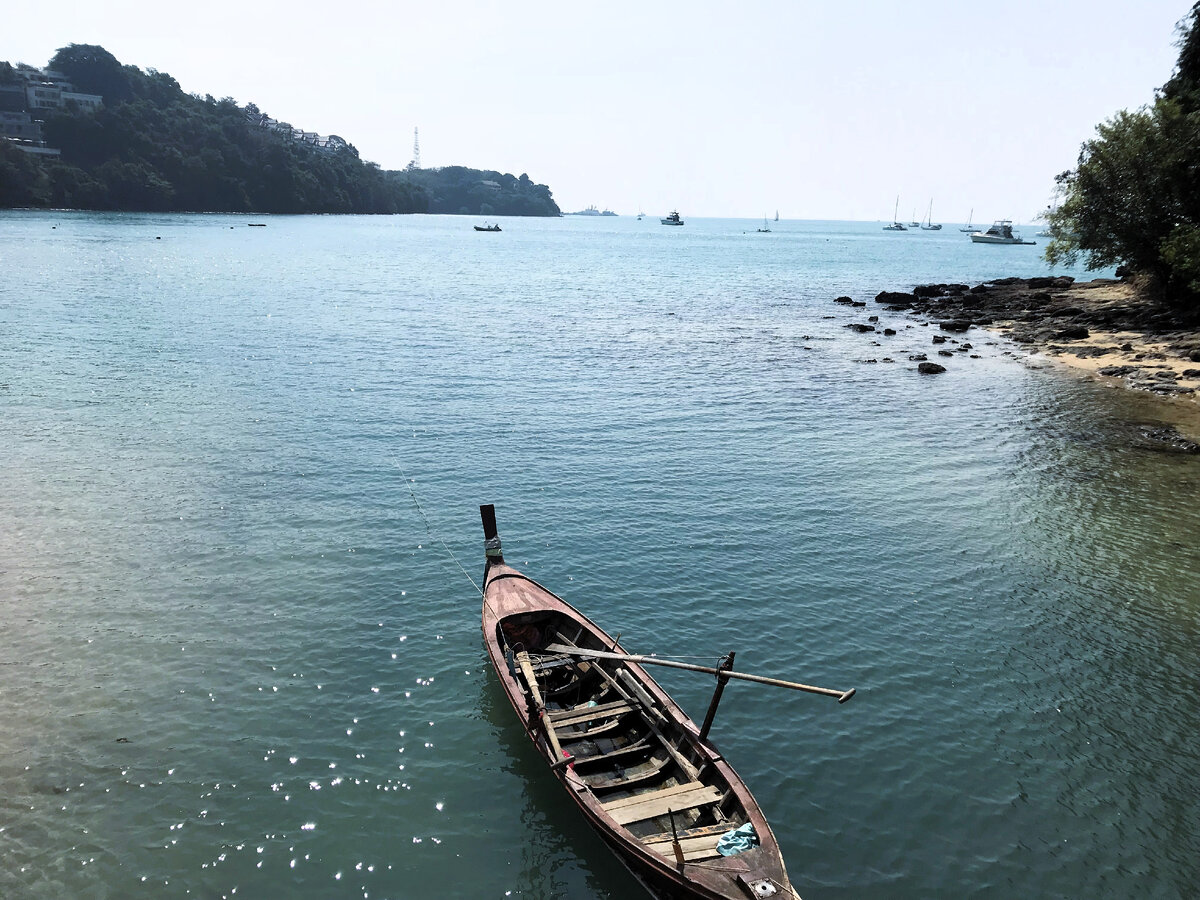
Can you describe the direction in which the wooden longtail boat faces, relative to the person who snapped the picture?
facing away from the viewer and to the left of the viewer
